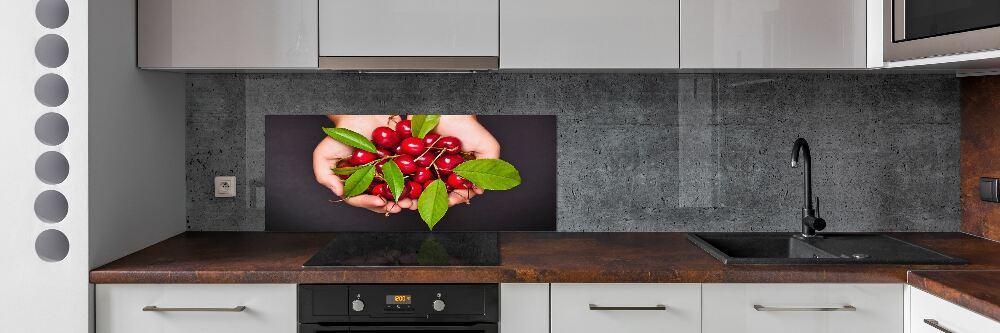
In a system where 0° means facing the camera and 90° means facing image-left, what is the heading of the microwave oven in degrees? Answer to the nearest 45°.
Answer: approximately 45°

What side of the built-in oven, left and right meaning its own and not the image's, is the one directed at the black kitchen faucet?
left

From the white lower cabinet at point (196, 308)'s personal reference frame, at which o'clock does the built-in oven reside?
The built-in oven is roughly at 10 o'clock from the white lower cabinet.
